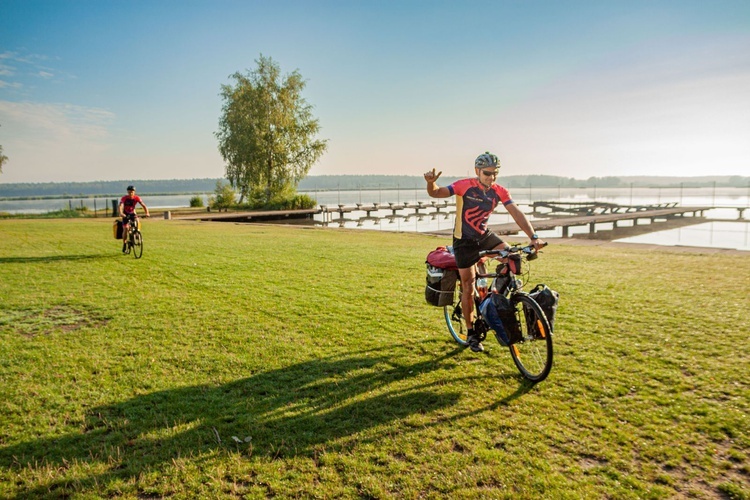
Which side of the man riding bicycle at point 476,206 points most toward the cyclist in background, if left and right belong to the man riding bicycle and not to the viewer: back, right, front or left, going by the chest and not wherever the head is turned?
back

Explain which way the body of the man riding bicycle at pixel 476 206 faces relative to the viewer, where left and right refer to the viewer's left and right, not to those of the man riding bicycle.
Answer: facing the viewer and to the right of the viewer
